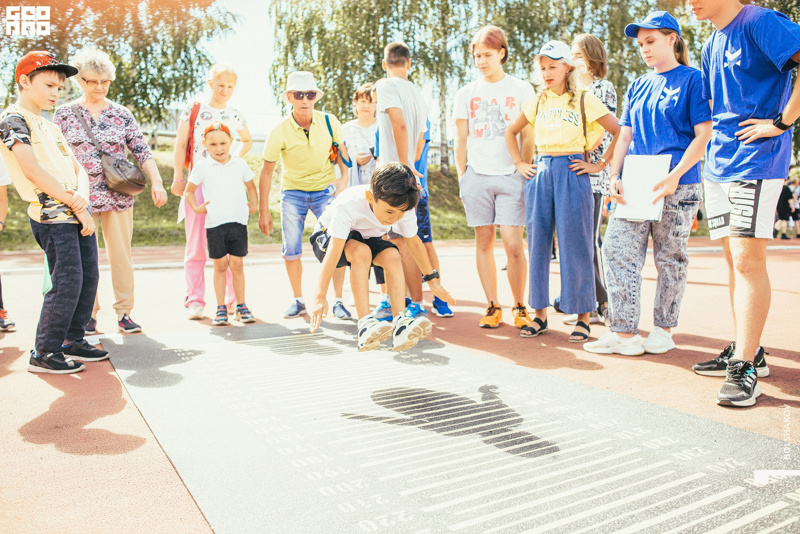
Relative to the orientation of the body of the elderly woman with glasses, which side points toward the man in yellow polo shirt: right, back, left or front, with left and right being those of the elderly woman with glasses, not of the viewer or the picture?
left

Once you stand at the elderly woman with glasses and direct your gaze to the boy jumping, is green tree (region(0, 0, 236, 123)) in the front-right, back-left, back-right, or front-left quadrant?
back-left

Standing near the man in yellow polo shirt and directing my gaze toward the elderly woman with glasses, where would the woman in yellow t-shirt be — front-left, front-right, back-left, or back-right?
back-left

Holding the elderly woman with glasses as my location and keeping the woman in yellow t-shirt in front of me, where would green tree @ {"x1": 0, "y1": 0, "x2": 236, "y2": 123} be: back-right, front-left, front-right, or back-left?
back-left

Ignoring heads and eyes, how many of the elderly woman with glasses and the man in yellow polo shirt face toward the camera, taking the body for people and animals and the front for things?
2

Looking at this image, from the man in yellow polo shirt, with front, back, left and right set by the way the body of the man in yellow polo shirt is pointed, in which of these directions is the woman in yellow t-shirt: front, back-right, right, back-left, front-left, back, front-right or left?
front-left

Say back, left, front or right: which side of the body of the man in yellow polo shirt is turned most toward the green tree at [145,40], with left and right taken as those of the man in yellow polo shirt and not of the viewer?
back

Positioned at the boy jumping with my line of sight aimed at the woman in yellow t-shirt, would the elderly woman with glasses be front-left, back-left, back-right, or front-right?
back-left

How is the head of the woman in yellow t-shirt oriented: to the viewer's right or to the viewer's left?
to the viewer's left

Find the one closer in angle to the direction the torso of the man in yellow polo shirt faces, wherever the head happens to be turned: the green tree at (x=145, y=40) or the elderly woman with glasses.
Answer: the elderly woman with glasses

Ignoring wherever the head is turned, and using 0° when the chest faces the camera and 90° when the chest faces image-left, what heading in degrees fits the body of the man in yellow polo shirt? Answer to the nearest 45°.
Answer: approximately 0°

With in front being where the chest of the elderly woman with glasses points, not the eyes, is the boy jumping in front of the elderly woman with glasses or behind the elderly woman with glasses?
in front
